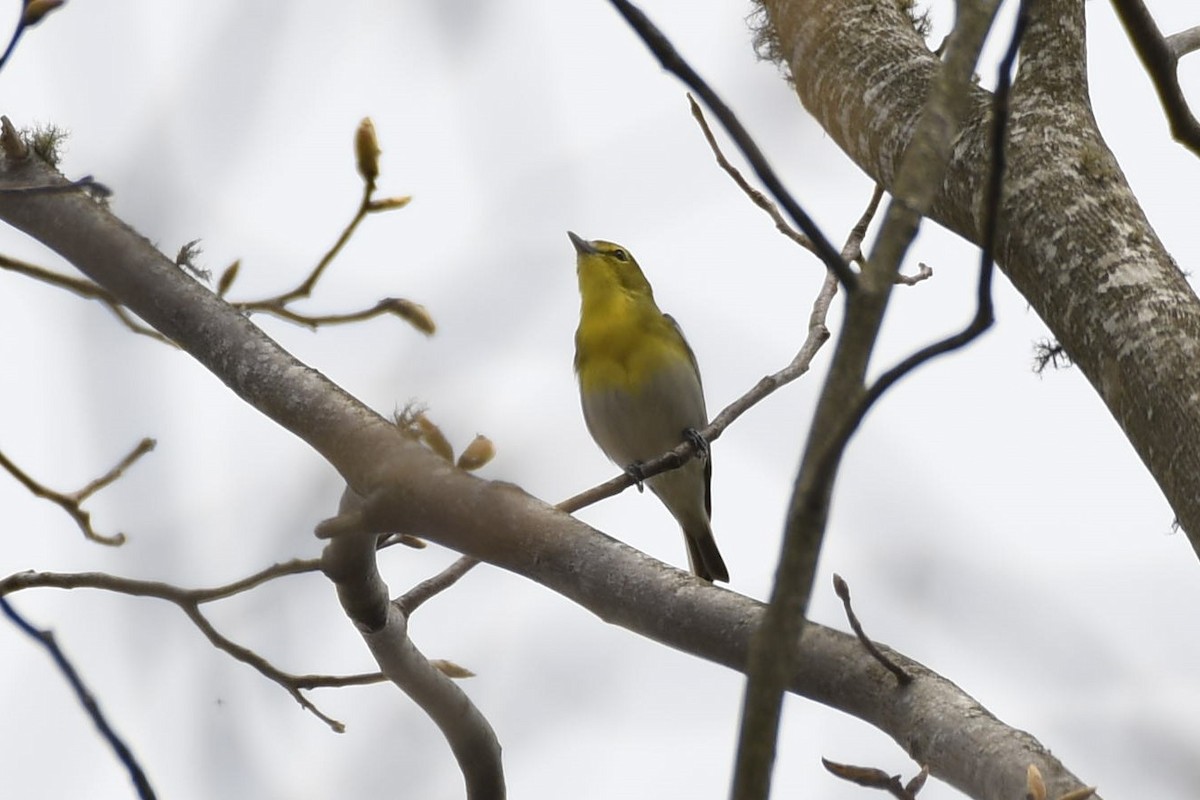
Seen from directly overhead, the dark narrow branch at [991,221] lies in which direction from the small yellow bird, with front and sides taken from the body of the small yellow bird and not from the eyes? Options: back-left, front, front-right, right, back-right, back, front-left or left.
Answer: front-left

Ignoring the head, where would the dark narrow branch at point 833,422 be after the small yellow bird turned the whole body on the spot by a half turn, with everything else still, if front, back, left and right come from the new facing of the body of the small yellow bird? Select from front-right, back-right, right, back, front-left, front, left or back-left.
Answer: back-right

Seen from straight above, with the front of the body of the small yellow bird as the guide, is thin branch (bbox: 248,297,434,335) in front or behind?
in front

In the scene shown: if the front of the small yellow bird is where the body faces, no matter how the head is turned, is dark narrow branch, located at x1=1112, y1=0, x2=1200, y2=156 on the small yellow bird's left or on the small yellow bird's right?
on the small yellow bird's left

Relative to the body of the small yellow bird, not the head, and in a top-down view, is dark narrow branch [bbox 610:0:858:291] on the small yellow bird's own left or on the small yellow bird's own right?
on the small yellow bird's own left

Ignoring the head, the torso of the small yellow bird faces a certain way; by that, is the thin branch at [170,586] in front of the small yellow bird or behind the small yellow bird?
in front
